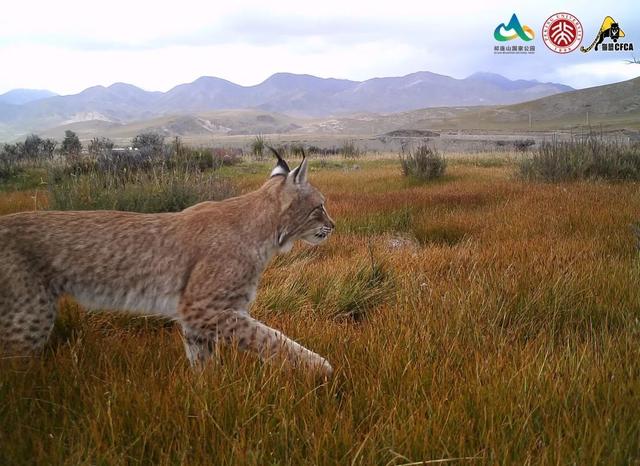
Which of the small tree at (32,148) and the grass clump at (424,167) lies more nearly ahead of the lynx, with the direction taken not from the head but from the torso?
the grass clump

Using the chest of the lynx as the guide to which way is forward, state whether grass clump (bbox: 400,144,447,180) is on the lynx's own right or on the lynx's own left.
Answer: on the lynx's own left

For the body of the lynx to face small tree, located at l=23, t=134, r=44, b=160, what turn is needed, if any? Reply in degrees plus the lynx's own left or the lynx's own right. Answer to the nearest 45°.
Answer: approximately 90° to the lynx's own left

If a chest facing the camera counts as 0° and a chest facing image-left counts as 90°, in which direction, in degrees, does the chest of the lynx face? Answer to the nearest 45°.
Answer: approximately 270°
